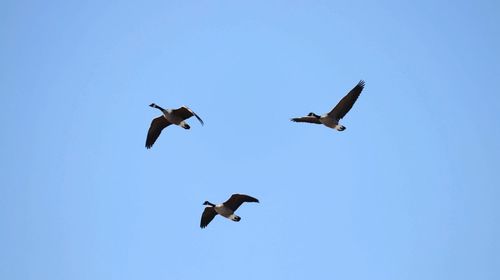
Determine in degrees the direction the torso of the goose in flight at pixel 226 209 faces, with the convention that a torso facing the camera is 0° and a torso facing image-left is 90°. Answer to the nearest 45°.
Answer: approximately 45°
